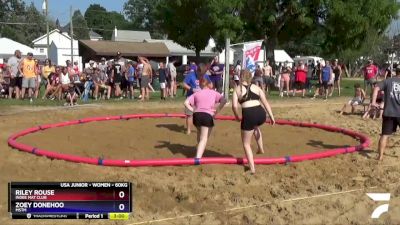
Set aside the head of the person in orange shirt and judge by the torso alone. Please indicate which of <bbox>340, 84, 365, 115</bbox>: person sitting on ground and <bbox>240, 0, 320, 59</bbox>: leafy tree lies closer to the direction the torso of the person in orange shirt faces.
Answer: the person sitting on ground

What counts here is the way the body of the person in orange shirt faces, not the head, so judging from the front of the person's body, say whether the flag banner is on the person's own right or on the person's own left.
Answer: on the person's own left

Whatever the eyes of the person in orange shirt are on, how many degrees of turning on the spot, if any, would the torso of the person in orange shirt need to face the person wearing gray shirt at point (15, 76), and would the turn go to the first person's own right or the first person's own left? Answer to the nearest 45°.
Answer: approximately 135° to the first person's own right

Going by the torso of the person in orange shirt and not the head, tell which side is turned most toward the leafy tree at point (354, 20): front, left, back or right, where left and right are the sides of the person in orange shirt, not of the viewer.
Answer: left

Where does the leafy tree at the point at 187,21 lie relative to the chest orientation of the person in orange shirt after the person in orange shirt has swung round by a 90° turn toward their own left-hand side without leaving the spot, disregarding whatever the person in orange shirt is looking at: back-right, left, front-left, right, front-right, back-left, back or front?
front-left

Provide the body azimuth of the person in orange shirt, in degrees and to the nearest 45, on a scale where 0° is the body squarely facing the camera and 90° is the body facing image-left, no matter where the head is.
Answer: approximately 0°

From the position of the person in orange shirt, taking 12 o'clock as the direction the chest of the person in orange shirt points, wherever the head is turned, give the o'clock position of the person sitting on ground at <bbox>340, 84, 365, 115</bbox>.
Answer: The person sitting on ground is roughly at 10 o'clock from the person in orange shirt.

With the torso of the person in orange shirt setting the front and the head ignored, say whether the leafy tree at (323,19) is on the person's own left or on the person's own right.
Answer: on the person's own left

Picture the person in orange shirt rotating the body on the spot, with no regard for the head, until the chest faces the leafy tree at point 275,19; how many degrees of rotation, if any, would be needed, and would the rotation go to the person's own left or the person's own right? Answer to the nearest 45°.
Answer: approximately 135° to the person's own left

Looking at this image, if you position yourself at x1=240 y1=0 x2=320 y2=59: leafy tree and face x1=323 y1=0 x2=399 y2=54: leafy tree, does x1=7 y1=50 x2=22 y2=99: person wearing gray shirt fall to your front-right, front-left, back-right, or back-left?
back-right
